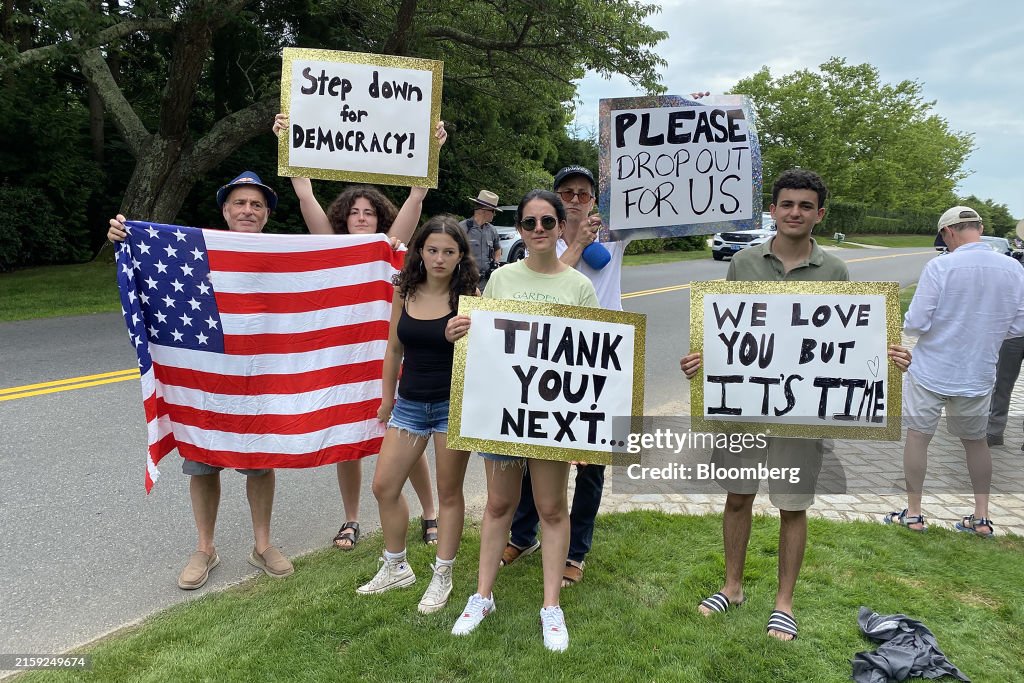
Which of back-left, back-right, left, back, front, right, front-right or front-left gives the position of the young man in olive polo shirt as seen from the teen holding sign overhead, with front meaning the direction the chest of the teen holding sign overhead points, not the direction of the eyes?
front-left

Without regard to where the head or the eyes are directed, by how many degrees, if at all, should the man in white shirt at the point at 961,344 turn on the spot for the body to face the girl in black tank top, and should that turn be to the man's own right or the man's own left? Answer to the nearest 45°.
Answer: approximately 90° to the man's own left

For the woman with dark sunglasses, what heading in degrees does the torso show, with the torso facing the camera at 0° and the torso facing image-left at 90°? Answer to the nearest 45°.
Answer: approximately 0°

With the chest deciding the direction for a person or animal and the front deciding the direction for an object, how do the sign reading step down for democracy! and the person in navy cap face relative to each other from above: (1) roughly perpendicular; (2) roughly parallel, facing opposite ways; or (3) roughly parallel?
roughly parallel

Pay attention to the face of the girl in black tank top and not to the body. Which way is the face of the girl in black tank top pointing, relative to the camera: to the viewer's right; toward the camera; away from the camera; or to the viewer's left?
toward the camera

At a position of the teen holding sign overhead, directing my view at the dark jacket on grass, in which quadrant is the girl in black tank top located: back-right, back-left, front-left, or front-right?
front-right

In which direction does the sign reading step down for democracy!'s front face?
toward the camera

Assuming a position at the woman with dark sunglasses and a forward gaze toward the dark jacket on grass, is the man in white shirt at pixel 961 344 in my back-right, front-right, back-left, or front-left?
front-left

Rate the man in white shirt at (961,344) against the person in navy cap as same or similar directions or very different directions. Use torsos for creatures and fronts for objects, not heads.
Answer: very different directions

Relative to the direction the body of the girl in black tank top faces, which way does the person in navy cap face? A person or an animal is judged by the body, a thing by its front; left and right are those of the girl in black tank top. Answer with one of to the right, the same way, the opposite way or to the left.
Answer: the same way

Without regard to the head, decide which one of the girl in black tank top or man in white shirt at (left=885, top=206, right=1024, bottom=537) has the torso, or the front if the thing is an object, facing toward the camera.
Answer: the girl in black tank top

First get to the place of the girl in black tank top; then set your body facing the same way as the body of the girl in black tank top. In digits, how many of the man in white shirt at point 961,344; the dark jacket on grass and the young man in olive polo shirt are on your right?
0

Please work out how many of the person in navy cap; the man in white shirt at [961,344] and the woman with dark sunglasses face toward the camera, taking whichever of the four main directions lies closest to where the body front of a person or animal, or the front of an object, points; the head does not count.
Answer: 2

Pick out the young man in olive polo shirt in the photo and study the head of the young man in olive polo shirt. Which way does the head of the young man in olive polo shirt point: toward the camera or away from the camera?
toward the camera

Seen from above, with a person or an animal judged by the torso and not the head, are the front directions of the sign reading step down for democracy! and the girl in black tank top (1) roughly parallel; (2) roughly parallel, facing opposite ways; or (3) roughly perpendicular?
roughly parallel

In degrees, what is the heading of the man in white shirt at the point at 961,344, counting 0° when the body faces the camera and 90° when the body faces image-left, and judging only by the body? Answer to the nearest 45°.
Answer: approximately 135°

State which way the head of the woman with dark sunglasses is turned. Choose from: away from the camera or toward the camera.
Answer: toward the camera

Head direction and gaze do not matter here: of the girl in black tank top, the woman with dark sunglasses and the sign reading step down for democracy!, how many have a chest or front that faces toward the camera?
3
